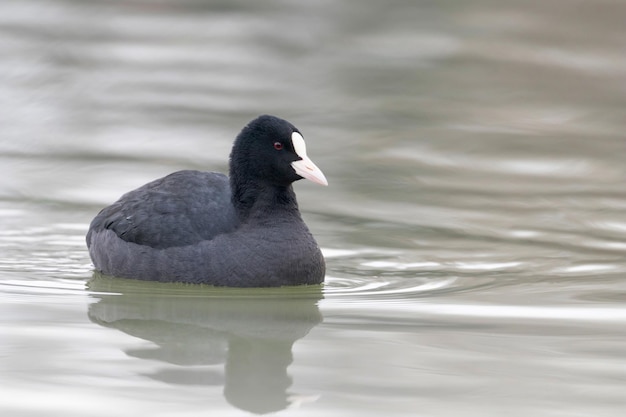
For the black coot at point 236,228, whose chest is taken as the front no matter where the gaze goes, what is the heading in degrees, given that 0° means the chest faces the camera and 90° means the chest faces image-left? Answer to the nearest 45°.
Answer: approximately 270°
